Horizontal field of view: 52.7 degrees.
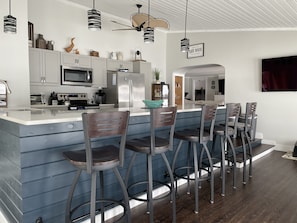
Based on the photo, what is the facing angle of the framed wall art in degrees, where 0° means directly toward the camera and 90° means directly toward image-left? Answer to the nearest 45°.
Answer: approximately 45°

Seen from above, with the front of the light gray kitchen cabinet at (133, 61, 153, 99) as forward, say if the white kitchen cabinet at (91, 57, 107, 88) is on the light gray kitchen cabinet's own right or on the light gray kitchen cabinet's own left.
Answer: on the light gray kitchen cabinet's own right

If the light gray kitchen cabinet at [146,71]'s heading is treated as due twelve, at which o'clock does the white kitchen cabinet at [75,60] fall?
the white kitchen cabinet at [75,60] is roughly at 3 o'clock from the light gray kitchen cabinet at [146,71].

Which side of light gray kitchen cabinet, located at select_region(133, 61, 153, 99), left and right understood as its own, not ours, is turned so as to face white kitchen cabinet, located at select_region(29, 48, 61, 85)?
right

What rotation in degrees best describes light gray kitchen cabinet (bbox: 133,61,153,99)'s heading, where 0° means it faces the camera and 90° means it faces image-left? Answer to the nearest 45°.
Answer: approximately 315°
